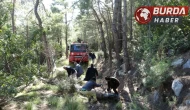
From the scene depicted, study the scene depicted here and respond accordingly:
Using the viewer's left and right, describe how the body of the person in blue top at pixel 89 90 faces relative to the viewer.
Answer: facing to the right of the viewer

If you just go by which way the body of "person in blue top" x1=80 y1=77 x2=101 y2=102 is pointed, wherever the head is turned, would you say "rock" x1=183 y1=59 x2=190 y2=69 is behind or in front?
in front

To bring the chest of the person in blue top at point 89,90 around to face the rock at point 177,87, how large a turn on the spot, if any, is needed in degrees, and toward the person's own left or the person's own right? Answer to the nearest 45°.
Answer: approximately 45° to the person's own right

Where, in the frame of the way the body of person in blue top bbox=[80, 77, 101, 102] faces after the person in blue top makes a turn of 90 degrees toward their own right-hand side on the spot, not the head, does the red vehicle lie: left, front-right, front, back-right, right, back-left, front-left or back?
back

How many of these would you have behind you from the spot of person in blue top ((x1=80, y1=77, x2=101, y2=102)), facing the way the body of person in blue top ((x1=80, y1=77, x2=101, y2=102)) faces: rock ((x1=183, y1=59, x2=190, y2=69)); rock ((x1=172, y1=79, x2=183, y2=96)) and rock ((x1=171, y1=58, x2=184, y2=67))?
0

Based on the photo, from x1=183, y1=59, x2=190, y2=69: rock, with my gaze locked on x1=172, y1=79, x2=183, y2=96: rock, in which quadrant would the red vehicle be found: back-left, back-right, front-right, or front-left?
back-right

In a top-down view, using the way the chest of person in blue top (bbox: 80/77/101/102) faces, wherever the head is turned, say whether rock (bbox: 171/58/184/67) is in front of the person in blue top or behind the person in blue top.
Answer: in front

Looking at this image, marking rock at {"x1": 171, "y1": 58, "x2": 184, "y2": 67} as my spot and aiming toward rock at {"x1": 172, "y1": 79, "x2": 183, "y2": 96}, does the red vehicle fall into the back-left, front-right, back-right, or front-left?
back-right
